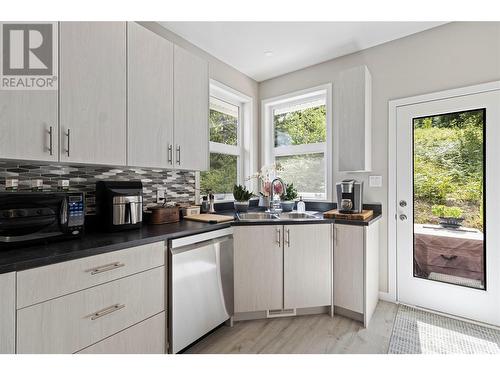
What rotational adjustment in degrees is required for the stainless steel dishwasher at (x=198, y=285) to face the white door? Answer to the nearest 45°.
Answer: approximately 45° to its left

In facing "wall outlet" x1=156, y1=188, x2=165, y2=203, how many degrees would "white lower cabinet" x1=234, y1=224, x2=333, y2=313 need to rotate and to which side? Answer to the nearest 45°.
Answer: approximately 90° to its right

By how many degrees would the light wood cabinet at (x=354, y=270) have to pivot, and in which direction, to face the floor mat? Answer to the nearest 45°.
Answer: approximately 135° to its left

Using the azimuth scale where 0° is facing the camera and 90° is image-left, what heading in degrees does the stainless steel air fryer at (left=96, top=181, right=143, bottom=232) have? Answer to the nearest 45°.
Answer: approximately 315°

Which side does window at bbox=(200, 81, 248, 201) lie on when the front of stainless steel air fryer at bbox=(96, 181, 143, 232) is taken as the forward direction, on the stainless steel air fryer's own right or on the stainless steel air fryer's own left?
on the stainless steel air fryer's own left

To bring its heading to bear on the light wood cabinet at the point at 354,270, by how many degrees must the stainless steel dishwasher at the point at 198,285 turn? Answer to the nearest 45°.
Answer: approximately 45° to its left

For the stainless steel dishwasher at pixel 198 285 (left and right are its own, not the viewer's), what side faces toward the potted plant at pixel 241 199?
left

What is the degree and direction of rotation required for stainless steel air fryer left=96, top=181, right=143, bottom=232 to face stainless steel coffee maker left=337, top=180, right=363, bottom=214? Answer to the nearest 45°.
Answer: approximately 45° to its left

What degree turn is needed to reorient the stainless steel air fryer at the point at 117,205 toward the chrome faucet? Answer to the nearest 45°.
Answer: approximately 45° to its left

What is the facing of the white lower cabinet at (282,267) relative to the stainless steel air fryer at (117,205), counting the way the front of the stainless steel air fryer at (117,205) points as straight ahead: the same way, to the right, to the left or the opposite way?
to the right

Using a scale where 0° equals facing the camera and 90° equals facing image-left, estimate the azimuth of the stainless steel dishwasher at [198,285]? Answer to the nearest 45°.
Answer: approximately 315°

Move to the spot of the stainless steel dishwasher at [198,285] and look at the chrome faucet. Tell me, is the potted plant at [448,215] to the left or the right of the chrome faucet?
right

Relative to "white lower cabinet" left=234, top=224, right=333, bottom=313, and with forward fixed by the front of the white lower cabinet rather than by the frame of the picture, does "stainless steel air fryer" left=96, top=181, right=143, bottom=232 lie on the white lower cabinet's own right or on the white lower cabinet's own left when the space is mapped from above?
on the white lower cabinet's own right
